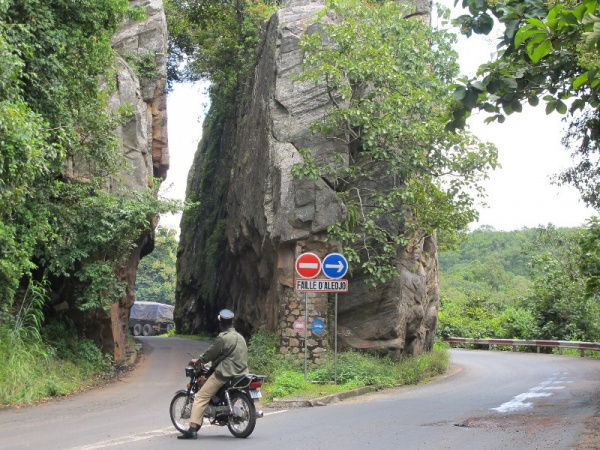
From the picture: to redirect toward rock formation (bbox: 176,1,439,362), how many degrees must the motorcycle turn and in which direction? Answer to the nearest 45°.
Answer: approximately 45° to its right

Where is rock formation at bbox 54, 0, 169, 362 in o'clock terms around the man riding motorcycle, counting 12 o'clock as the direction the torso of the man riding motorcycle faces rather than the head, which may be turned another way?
The rock formation is roughly at 1 o'clock from the man riding motorcycle.

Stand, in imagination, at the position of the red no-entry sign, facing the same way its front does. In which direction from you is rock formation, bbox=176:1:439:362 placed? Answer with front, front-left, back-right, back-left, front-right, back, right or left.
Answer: back

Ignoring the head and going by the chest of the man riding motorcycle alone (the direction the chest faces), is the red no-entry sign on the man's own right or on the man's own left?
on the man's own right

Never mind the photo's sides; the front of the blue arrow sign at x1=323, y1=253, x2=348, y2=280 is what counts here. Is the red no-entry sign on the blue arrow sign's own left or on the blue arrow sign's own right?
on the blue arrow sign's own right

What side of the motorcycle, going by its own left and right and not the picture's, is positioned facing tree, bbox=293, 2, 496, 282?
right

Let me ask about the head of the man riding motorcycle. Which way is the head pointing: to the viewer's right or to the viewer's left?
to the viewer's left

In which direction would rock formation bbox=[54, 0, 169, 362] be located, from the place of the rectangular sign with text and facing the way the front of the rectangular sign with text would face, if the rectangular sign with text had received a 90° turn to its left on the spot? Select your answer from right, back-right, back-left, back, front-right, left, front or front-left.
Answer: back-left

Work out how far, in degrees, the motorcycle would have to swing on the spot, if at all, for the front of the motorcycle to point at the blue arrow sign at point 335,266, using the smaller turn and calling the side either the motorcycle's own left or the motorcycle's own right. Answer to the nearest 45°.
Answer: approximately 90° to the motorcycle's own right

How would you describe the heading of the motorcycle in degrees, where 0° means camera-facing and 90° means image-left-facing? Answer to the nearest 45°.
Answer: approximately 135°
